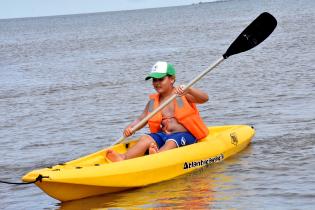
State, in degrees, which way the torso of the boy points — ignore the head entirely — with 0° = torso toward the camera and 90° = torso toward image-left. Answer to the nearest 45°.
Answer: approximately 45°
